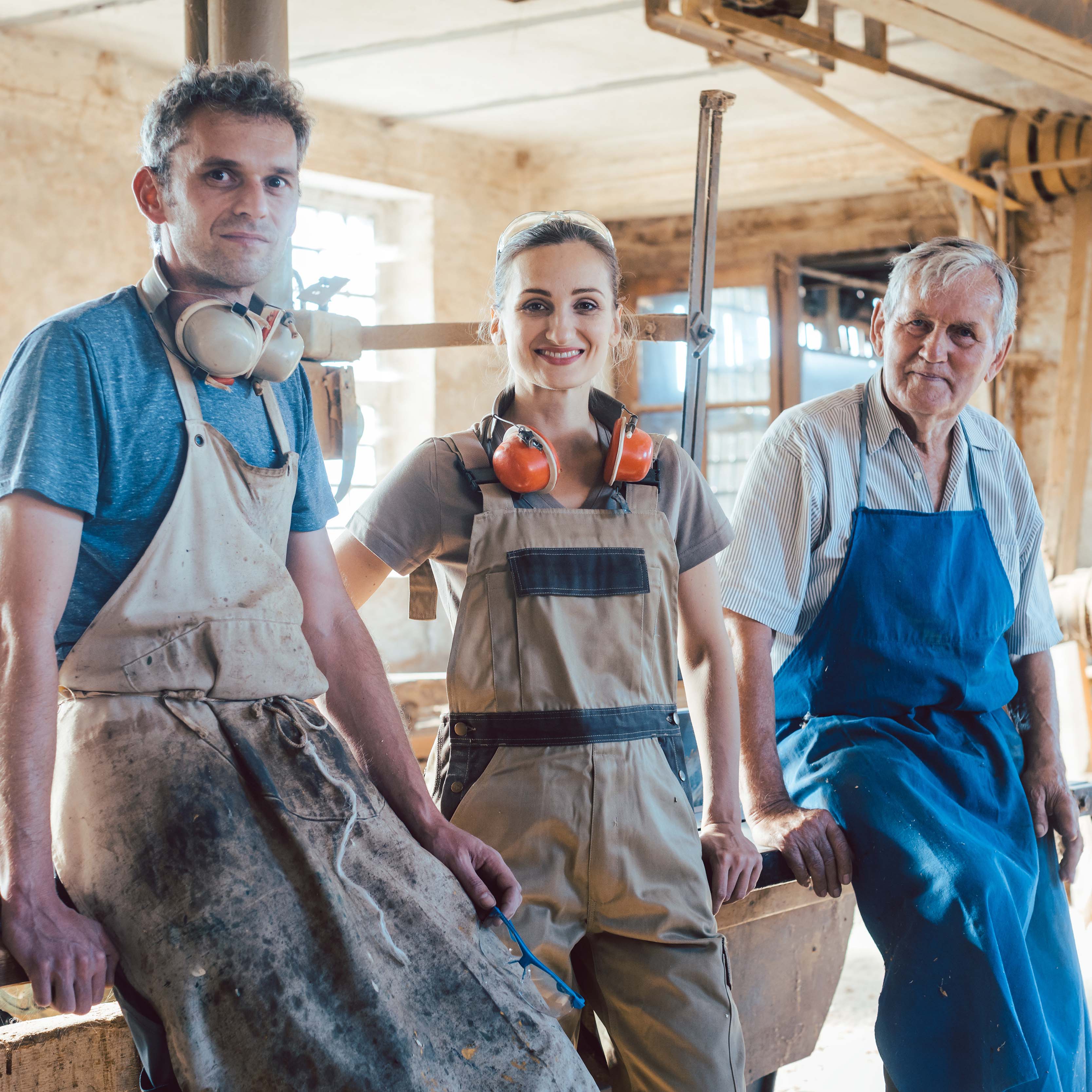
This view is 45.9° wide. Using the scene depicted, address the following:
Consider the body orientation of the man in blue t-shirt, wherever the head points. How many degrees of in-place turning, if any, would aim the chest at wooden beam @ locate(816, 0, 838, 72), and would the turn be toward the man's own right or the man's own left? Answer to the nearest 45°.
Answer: approximately 90° to the man's own left

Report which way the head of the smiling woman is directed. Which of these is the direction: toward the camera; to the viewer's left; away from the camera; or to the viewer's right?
toward the camera

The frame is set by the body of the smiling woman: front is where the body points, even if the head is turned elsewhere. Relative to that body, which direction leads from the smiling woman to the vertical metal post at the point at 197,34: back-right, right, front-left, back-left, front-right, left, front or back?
back-right

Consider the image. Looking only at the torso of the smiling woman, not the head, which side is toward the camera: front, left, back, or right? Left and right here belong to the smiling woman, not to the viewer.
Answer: front

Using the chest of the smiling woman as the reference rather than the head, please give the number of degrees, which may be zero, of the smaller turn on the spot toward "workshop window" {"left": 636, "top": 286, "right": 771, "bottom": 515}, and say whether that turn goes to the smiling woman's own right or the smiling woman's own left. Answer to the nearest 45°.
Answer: approximately 180°

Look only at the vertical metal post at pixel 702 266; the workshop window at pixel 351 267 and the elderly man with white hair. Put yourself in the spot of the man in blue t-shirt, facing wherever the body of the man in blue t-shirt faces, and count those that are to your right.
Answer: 0

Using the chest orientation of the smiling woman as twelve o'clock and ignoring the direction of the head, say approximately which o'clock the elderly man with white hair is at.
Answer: The elderly man with white hair is roughly at 8 o'clock from the smiling woman.

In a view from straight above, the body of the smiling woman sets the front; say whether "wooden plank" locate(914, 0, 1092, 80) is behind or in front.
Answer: behind

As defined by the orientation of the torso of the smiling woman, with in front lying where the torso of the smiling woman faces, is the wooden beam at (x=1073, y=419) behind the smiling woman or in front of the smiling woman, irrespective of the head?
behind

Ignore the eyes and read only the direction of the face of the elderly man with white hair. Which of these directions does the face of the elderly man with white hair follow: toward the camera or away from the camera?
toward the camera

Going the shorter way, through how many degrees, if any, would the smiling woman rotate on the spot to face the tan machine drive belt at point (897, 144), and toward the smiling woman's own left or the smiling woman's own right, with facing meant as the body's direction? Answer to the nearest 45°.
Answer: approximately 180°

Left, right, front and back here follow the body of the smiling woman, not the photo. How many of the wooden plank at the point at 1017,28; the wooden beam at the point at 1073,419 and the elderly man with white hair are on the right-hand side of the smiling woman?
0

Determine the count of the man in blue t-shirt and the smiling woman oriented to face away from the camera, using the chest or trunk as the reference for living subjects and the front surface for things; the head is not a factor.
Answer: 0

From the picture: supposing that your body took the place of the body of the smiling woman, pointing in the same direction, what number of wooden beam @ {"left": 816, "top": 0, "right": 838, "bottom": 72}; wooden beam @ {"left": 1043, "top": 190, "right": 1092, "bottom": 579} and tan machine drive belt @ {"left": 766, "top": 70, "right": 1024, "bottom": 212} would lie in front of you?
0
